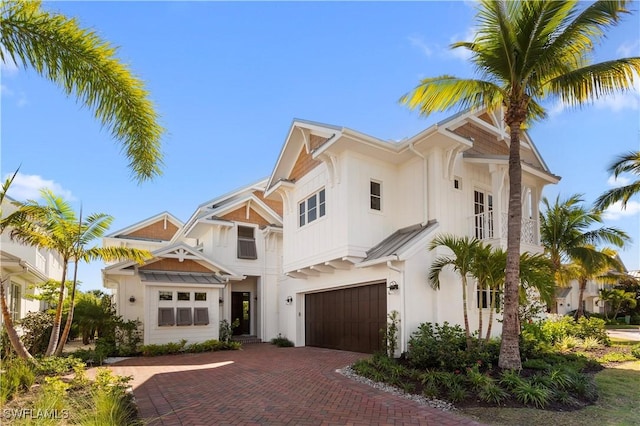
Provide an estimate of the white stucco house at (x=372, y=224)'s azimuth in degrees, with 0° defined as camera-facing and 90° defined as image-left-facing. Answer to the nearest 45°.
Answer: approximately 45°

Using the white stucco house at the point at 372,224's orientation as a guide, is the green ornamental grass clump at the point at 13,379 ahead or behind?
ahead

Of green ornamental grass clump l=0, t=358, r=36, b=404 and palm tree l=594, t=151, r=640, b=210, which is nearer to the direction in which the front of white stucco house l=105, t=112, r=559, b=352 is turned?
the green ornamental grass clump

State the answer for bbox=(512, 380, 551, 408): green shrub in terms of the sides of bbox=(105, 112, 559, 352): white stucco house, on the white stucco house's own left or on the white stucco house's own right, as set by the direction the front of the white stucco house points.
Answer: on the white stucco house's own left

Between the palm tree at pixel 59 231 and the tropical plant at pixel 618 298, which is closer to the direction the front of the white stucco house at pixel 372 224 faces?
the palm tree

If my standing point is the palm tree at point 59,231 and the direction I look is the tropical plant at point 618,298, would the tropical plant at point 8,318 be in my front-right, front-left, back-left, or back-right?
back-right
